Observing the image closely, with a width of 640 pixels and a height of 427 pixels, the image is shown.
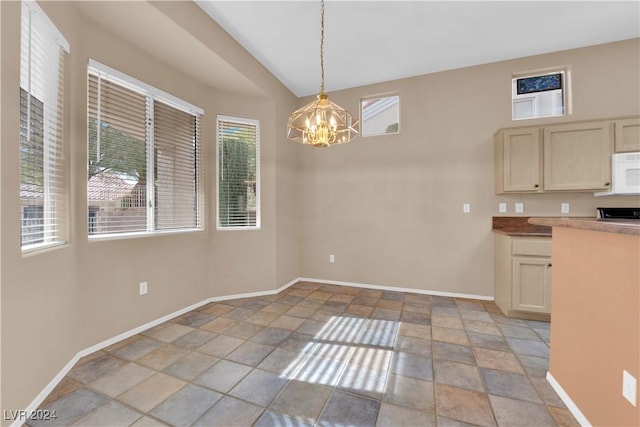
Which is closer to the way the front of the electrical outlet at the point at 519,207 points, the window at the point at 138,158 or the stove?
the window

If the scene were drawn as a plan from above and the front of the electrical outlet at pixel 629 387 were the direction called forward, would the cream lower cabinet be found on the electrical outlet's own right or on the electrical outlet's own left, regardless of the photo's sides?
on the electrical outlet's own right

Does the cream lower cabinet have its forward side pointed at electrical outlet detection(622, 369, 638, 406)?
yes

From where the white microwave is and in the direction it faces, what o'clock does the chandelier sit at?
The chandelier is roughly at 1 o'clock from the white microwave.

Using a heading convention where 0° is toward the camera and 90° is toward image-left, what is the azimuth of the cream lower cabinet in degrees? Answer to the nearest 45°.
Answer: approximately 0°

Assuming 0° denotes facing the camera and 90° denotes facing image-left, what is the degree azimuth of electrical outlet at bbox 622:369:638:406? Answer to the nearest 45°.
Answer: approximately 45°

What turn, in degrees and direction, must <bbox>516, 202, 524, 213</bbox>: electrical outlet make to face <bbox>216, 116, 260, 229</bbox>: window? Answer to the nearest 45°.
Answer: approximately 45° to its right

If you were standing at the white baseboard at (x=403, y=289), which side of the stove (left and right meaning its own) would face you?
right

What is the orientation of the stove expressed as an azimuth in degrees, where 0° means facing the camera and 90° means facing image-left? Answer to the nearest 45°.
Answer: approximately 0°

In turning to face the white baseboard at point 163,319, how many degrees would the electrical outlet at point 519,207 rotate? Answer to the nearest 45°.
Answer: approximately 45° to its right
